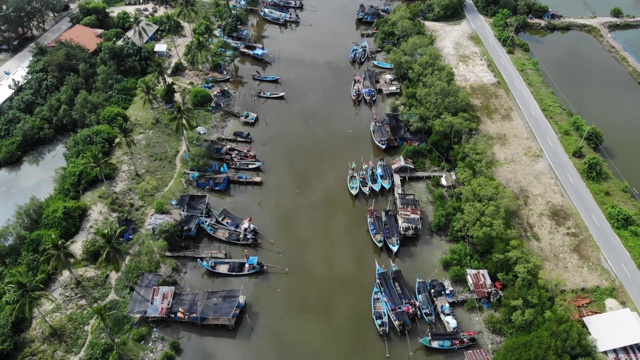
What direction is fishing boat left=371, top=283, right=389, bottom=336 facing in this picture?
away from the camera

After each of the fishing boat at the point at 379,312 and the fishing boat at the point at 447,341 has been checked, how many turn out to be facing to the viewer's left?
1

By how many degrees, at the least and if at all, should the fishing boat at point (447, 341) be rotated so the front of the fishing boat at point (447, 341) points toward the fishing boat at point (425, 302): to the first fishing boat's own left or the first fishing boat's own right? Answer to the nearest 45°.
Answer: approximately 45° to the first fishing boat's own right

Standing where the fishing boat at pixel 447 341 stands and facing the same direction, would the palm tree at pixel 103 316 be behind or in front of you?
in front

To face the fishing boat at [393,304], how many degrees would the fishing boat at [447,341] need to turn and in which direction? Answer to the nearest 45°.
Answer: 0° — it already faces it

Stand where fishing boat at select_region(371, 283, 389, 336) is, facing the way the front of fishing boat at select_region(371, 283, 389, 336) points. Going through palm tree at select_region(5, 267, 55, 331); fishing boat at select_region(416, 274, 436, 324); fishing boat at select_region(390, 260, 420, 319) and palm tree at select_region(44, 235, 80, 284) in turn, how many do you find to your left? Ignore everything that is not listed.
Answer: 2

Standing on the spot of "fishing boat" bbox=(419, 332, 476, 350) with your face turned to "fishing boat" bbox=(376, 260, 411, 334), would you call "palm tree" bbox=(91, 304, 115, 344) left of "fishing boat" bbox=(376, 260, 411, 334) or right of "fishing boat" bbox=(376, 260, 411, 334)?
left

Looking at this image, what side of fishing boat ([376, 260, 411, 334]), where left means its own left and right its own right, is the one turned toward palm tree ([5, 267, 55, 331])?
left

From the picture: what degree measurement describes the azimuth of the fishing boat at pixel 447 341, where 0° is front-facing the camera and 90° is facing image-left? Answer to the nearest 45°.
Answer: approximately 90°

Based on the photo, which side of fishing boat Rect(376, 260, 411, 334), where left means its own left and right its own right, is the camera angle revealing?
back

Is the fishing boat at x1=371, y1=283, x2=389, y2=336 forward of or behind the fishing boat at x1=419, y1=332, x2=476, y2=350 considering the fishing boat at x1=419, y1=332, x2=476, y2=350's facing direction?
forward
